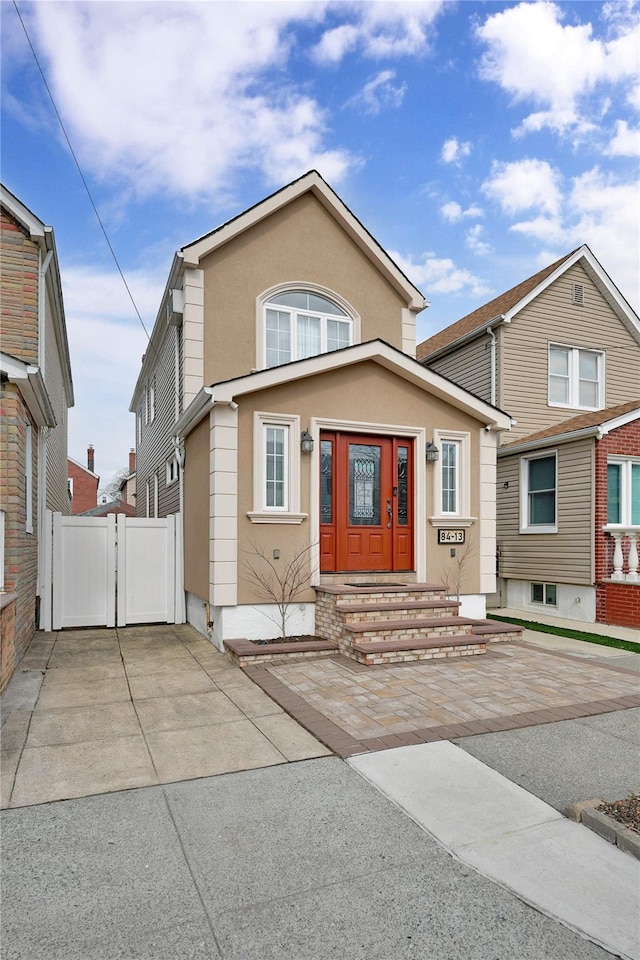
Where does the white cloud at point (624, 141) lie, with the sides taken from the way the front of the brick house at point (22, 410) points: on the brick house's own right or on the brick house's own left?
on the brick house's own left

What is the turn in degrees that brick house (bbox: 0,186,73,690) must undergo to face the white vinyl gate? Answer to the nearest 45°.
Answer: approximately 135° to its left

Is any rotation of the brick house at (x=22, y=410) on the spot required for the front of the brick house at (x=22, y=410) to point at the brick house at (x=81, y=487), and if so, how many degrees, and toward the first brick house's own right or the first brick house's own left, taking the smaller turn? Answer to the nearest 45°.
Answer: approximately 180°

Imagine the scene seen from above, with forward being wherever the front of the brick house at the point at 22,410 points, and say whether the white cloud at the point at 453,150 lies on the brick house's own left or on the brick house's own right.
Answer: on the brick house's own left

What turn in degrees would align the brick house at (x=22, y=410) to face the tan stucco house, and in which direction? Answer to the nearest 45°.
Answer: approximately 90° to its left

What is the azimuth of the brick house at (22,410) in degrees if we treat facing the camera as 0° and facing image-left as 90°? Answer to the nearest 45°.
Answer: approximately 0°
